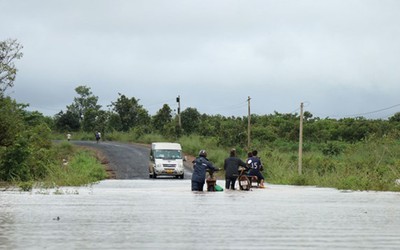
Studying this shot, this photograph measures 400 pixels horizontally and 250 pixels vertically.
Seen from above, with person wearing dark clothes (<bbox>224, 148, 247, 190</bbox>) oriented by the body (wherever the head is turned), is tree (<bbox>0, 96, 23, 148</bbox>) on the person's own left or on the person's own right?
on the person's own left

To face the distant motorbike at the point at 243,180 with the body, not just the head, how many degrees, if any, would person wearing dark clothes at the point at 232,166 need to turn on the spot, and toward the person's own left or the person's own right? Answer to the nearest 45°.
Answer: approximately 45° to the person's own right

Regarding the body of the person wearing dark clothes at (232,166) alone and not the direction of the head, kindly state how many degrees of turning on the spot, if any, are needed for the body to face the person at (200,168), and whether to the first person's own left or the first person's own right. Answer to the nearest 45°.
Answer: approximately 135° to the first person's own left

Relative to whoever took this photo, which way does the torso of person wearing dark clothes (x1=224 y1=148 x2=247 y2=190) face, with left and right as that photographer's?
facing away from the viewer

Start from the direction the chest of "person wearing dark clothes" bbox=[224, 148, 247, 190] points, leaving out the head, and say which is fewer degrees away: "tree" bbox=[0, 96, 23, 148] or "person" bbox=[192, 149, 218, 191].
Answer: the tree
